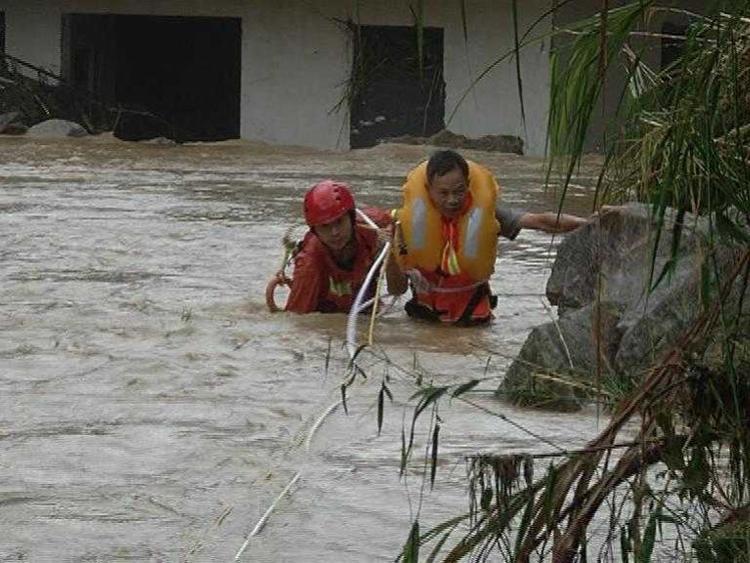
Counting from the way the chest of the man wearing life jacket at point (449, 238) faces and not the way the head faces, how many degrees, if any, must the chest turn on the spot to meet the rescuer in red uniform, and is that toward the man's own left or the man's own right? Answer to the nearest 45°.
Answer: approximately 90° to the man's own right

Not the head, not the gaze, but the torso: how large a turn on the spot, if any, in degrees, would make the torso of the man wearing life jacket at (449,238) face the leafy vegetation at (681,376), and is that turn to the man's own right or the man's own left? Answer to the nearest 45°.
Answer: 0° — they already face it
